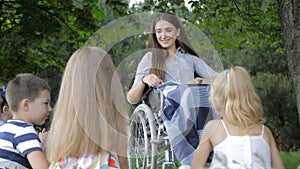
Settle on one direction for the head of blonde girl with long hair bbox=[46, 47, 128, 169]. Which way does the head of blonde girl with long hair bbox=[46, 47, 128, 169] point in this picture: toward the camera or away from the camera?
away from the camera

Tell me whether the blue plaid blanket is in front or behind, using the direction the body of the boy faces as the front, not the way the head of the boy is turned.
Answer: in front

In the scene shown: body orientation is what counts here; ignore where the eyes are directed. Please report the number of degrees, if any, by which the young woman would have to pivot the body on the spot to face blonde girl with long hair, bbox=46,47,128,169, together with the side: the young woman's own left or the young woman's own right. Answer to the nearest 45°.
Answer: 0° — they already face them

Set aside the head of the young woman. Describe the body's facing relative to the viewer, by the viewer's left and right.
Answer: facing the viewer

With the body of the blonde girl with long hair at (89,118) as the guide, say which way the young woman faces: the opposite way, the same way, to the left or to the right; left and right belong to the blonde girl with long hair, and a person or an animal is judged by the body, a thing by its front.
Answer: the opposite way

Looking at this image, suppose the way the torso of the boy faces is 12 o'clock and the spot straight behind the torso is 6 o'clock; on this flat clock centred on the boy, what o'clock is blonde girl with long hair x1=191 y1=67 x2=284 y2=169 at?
The blonde girl with long hair is roughly at 2 o'clock from the boy.

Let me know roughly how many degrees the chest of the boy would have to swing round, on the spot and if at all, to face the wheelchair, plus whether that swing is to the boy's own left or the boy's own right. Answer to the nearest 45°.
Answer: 0° — they already face it

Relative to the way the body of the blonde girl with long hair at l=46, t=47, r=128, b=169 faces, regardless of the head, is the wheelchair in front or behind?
in front

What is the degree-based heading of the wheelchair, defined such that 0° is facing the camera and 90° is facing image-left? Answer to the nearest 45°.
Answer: approximately 315°

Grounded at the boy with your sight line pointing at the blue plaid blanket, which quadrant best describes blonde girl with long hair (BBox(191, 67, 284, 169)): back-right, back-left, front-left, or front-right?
front-right

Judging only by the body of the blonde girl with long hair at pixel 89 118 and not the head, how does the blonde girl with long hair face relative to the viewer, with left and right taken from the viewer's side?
facing away from the viewer

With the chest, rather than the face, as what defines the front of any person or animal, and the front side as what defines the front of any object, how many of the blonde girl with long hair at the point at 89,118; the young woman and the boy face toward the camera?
1

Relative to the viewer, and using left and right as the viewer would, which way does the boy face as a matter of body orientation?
facing away from the viewer and to the right of the viewer
